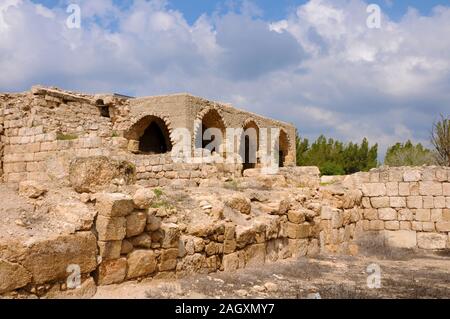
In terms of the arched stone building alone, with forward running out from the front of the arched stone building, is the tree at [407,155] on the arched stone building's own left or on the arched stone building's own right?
on the arched stone building's own left
